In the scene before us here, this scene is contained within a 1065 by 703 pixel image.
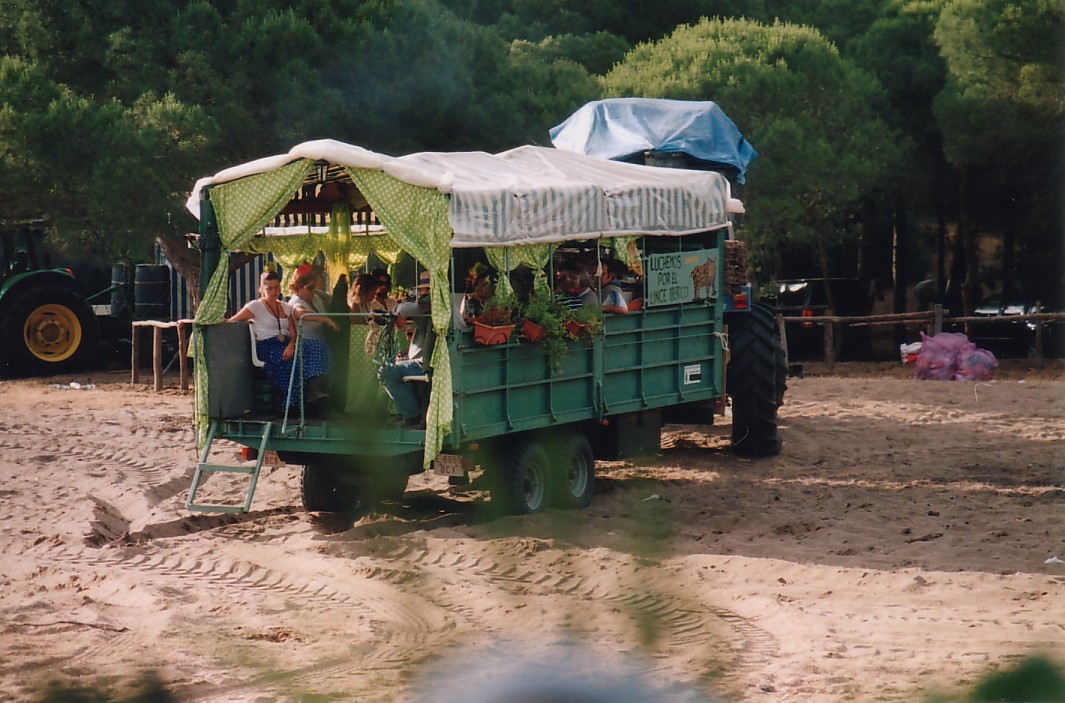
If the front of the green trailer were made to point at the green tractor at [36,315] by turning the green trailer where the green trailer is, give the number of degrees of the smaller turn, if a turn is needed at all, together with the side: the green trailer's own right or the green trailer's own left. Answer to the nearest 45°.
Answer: approximately 90° to the green trailer's own left

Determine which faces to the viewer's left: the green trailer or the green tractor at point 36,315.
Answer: the green tractor

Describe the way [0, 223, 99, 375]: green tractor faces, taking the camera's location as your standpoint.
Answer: facing to the left of the viewer

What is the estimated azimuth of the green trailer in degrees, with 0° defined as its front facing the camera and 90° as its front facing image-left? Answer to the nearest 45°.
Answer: approximately 225°

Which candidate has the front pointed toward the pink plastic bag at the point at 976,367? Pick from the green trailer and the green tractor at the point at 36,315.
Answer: the green trailer

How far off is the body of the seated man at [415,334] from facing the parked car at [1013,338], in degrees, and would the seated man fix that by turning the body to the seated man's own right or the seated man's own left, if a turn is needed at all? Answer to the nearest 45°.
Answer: approximately 135° to the seated man's own right

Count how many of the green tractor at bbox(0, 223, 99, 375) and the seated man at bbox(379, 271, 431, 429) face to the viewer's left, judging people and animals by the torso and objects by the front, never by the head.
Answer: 2

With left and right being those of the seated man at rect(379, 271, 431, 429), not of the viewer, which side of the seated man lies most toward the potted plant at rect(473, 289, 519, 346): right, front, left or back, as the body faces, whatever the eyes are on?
back

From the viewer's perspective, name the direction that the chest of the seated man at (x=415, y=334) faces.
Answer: to the viewer's left

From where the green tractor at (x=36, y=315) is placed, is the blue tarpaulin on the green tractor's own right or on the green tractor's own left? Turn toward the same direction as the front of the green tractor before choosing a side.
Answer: on the green tractor's own left

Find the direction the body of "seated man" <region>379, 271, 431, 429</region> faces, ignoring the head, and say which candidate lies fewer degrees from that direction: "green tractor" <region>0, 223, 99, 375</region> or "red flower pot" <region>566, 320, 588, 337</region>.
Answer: the green tractor
